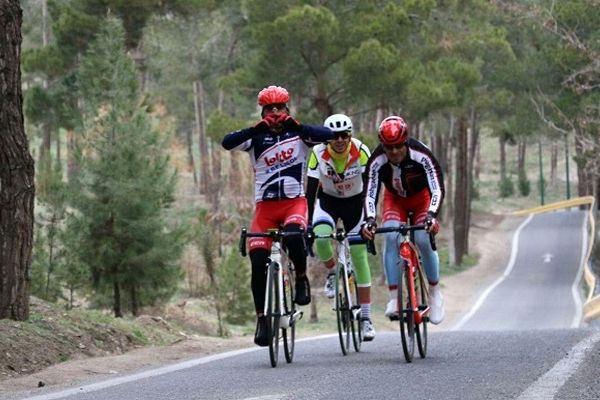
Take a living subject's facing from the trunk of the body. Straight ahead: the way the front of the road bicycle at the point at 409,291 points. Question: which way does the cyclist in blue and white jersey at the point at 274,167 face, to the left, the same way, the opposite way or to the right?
the same way

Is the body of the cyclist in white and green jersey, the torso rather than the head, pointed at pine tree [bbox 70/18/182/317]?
no

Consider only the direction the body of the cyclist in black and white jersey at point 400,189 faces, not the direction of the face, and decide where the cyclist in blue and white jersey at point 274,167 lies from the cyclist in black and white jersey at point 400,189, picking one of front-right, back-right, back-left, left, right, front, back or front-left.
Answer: right

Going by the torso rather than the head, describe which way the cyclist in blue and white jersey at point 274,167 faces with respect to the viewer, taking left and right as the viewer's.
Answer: facing the viewer

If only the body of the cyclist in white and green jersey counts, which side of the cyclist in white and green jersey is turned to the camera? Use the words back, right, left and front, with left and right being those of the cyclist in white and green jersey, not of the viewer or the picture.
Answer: front

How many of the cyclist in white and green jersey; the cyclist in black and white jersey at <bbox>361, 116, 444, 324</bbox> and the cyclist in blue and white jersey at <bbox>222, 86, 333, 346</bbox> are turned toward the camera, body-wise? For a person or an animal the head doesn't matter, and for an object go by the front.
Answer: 3

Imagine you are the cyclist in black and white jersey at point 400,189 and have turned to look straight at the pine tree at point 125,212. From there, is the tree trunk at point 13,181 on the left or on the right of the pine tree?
left

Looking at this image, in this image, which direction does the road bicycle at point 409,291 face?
toward the camera

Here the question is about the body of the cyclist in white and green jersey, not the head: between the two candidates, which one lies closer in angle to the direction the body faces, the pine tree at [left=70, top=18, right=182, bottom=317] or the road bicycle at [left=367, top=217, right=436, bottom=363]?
the road bicycle

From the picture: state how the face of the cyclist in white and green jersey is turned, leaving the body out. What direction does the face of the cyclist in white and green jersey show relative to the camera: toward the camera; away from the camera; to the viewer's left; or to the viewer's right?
toward the camera

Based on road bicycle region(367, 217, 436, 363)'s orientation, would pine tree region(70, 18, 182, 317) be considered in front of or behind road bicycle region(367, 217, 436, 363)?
behind

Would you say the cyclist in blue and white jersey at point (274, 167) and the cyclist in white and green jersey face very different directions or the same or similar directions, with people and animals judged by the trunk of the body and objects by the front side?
same or similar directions

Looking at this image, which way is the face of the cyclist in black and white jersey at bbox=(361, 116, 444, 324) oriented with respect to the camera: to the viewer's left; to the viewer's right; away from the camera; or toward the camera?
toward the camera

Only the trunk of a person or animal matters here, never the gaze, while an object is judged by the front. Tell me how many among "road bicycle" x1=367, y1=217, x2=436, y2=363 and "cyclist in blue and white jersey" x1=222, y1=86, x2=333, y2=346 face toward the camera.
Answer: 2

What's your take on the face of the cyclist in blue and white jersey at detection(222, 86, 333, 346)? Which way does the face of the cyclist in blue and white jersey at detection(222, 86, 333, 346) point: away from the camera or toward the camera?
toward the camera

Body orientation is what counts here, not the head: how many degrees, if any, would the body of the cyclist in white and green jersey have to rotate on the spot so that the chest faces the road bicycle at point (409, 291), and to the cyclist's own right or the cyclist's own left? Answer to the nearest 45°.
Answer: approximately 45° to the cyclist's own left

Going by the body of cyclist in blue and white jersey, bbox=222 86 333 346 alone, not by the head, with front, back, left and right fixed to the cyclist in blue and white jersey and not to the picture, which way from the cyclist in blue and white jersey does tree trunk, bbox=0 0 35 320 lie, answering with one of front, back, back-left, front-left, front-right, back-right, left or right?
back-right

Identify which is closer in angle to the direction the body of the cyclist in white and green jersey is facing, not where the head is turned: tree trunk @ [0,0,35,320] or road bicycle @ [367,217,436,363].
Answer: the road bicycle
